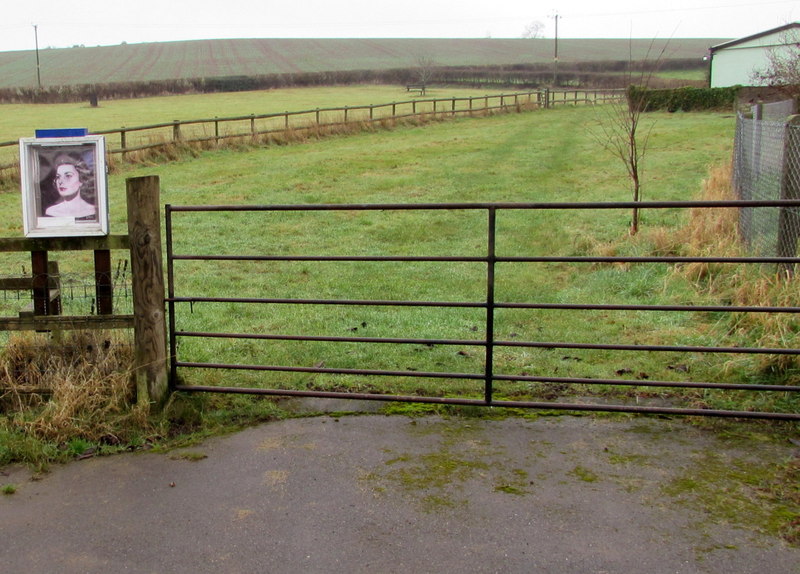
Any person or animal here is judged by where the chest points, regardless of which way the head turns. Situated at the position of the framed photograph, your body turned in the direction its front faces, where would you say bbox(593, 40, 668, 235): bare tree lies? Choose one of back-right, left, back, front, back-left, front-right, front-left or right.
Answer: back-left

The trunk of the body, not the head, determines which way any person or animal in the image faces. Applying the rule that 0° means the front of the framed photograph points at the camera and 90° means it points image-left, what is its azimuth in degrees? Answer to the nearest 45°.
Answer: approximately 0°

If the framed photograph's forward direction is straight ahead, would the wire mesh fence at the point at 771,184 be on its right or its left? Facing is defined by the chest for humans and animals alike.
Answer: on its left
